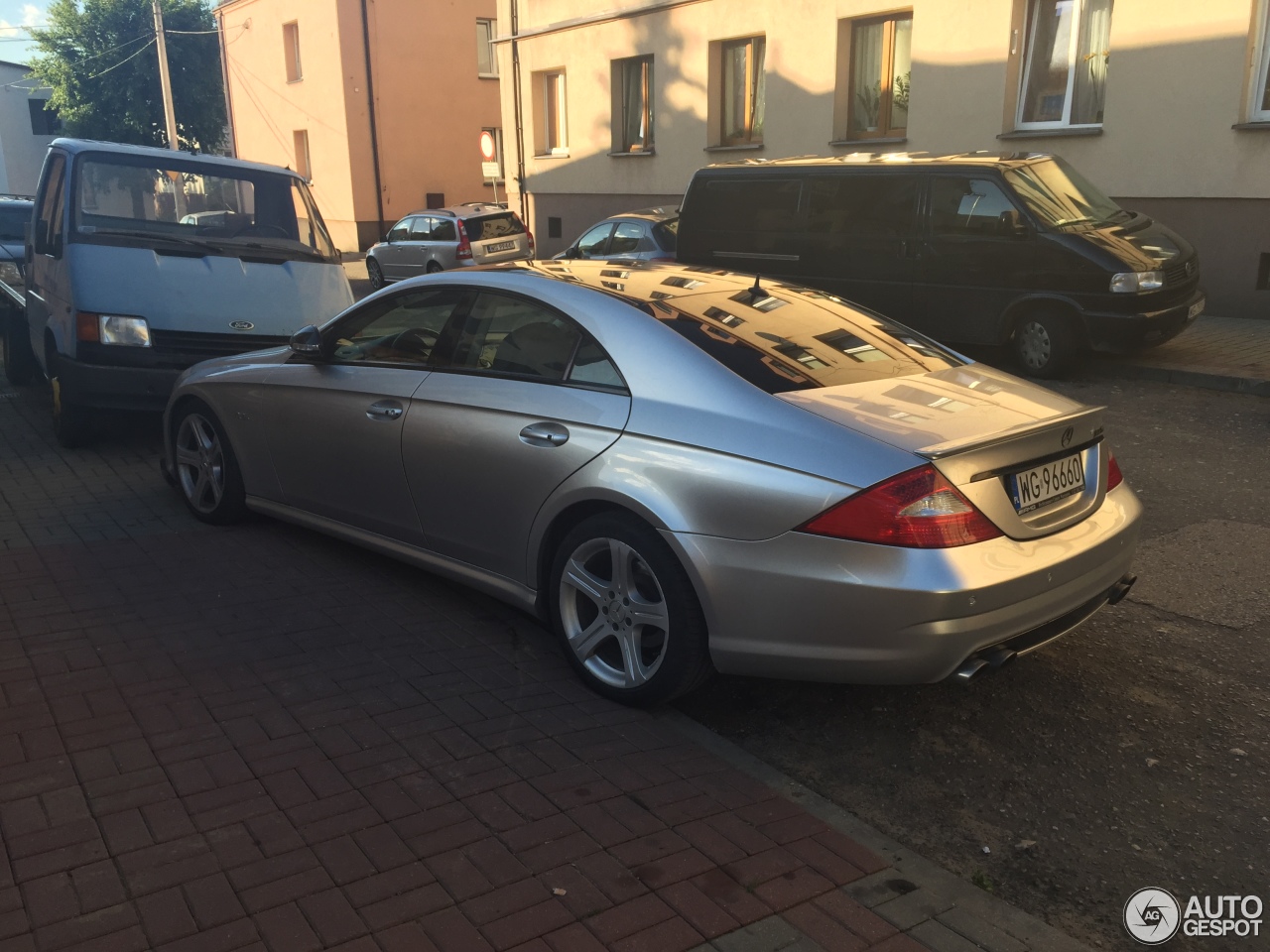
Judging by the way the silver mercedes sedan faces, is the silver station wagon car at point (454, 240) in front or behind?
in front

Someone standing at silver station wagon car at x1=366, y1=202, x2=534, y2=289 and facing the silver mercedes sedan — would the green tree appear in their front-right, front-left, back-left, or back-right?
back-right

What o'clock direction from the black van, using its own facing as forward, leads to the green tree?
The green tree is roughly at 6 o'clock from the black van.

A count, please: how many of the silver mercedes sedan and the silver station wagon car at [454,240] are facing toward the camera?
0

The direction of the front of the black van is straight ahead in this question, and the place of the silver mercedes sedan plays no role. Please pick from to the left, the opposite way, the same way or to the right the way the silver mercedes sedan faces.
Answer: the opposite way

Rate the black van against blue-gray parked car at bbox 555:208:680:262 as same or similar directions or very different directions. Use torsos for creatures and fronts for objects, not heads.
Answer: very different directions

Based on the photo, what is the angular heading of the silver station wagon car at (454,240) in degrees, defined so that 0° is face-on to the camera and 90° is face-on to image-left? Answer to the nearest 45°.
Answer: approximately 135°

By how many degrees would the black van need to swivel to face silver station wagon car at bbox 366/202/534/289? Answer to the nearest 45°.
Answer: approximately 180°

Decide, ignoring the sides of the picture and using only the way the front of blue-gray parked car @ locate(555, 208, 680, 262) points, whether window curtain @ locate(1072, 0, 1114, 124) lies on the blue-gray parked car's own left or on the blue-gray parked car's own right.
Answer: on the blue-gray parked car's own right

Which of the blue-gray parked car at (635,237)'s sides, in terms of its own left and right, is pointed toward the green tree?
front

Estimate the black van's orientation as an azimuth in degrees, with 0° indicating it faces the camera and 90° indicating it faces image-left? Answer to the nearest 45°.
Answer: approximately 315°

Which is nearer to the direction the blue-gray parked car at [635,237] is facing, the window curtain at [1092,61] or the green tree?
the green tree

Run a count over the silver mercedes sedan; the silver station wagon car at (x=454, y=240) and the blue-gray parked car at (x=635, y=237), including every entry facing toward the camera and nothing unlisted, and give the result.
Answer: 0

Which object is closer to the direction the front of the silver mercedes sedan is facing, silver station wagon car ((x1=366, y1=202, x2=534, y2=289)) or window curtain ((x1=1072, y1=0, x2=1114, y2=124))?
the silver station wagon car

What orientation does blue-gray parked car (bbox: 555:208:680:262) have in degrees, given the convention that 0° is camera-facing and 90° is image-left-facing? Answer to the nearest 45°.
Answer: approximately 135°
